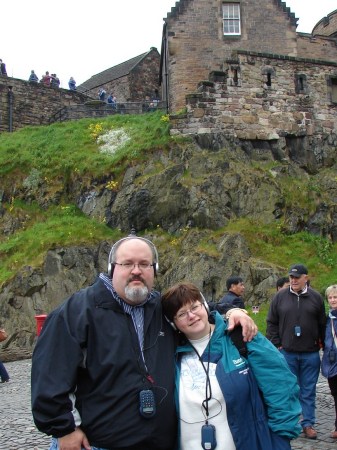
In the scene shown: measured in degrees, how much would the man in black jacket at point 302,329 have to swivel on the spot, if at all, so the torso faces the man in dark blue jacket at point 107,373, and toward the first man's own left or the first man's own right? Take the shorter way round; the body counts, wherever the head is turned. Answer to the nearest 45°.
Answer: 0° — they already face them

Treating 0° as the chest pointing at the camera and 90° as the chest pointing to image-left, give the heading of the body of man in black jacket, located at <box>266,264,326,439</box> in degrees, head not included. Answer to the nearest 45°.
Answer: approximately 0°

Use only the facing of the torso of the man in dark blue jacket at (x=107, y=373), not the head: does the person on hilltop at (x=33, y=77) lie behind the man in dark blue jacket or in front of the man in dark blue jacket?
behind

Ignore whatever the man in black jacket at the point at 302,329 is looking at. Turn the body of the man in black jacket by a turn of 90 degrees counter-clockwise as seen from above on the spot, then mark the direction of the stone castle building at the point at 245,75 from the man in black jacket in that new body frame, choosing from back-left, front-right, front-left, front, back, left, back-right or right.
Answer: left

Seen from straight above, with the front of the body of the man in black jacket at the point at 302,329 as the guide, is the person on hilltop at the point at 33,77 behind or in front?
behind

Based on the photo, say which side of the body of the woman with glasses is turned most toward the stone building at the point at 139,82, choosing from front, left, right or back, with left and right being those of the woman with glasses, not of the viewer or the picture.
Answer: back

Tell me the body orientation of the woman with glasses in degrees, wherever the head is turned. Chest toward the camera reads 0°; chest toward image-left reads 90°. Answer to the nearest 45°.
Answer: approximately 0°

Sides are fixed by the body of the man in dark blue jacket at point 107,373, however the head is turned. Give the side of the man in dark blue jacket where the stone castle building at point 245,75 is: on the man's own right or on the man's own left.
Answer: on the man's own left

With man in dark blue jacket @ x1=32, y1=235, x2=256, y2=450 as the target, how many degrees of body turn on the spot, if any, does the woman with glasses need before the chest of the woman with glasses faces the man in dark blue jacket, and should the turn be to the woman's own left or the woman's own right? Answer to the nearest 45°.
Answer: approximately 90° to the woman's own right

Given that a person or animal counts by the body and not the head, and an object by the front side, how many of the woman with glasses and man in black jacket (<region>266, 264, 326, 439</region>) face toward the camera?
2

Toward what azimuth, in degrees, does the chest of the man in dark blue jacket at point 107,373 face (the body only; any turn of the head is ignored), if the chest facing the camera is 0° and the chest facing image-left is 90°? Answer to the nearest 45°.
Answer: approximately 315°
